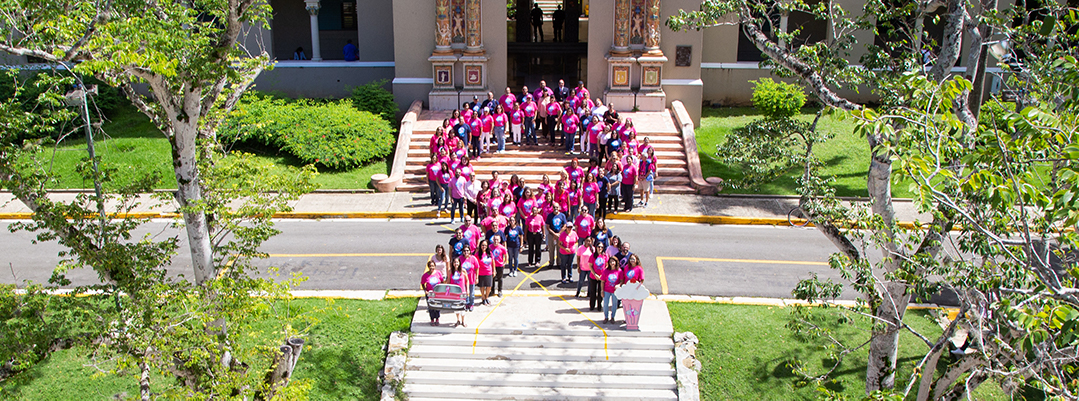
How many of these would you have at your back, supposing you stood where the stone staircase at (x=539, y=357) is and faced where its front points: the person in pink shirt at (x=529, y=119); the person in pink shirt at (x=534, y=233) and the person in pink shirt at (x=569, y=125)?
3

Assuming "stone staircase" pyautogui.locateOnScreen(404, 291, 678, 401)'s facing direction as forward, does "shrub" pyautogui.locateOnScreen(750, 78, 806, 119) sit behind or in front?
behind

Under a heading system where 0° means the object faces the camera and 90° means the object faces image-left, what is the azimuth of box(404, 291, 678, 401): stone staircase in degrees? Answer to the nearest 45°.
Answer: approximately 0°

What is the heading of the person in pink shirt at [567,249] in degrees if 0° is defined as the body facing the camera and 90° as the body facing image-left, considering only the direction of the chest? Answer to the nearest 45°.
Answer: approximately 0°

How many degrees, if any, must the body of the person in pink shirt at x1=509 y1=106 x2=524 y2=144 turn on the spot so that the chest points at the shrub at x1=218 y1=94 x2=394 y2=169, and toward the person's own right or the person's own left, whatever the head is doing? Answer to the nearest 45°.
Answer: approximately 90° to the person's own right

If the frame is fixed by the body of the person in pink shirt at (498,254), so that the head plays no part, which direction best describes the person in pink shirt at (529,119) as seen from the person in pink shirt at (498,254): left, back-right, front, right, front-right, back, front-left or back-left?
back

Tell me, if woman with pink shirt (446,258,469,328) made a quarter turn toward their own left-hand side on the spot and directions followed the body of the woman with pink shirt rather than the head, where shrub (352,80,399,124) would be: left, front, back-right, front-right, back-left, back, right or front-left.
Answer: left

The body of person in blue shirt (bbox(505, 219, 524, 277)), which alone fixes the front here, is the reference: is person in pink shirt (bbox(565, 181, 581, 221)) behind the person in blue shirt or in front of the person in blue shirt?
behind

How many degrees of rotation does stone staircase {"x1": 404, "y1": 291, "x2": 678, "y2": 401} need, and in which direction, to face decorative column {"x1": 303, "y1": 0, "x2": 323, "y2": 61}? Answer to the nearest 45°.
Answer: approximately 135° to its right

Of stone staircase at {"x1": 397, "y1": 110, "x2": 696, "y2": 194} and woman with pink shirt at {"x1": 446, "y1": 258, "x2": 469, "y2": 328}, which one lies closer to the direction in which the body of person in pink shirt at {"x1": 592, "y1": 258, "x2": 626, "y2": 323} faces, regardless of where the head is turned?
the woman with pink shirt
